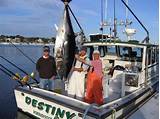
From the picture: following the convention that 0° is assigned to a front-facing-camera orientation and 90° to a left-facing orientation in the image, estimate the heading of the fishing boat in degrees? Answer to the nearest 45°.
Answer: approximately 225°

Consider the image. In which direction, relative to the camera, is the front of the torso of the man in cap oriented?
toward the camera
